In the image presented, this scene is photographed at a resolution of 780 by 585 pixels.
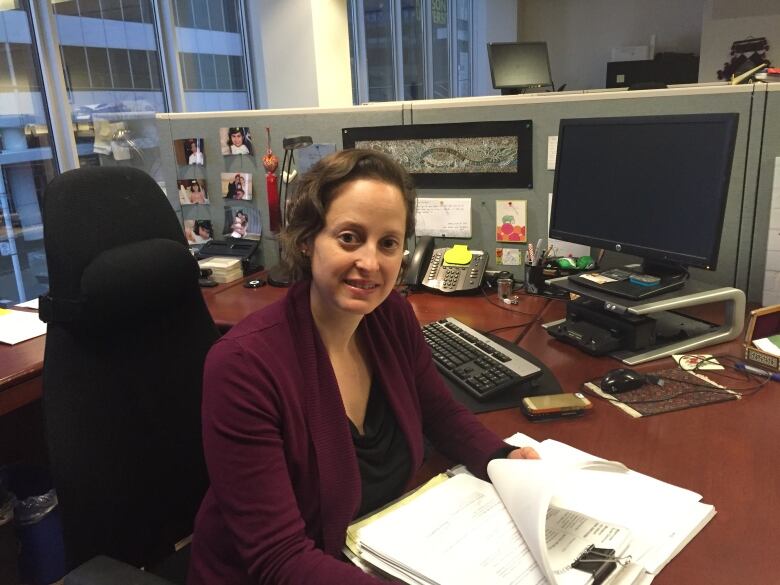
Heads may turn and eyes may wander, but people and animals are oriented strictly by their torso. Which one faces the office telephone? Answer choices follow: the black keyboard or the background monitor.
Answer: the background monitor

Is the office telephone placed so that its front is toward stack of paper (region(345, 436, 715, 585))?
yes

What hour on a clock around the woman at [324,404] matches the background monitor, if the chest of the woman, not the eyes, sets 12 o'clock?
The background monitor is roughly at 8 o'clock from the woman.

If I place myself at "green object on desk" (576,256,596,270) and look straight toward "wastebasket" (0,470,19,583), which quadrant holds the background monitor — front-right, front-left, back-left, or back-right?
back-right

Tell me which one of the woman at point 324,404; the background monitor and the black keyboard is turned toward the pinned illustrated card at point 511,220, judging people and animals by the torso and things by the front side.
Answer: the background monitor

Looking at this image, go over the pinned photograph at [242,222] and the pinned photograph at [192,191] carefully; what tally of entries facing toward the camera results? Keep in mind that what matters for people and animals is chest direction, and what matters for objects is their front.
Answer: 2

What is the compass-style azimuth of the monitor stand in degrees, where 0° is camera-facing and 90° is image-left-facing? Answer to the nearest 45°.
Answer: approximately 45°
